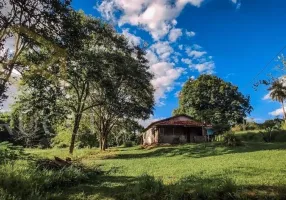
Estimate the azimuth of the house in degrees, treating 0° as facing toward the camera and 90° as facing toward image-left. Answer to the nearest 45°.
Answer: approximately 0°

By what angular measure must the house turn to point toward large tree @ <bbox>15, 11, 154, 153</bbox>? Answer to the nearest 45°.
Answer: approximately 45° to its right

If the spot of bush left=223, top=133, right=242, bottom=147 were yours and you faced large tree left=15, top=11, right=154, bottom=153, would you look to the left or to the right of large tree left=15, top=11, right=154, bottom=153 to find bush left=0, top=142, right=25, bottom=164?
left

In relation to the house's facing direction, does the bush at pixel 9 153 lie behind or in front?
in front

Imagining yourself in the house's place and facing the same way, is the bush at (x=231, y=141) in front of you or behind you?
in front
